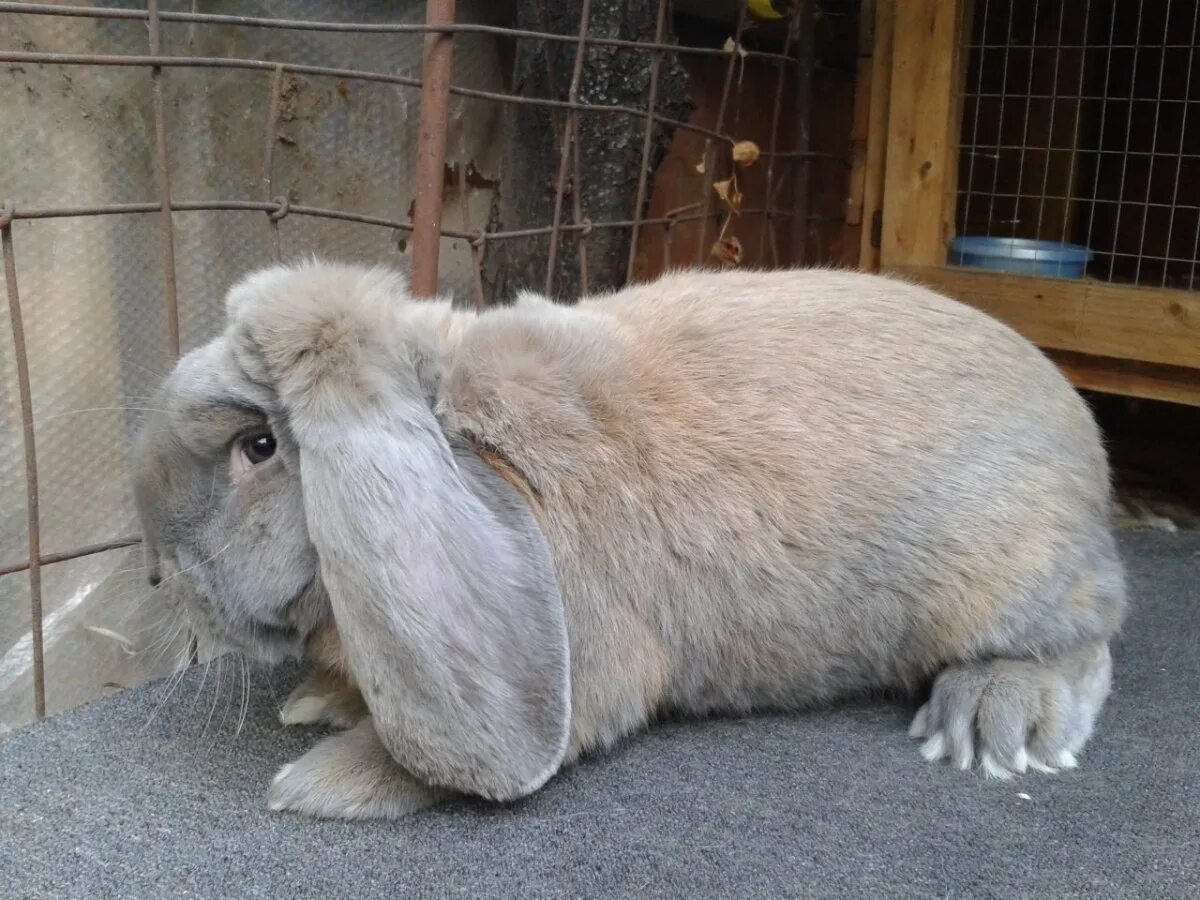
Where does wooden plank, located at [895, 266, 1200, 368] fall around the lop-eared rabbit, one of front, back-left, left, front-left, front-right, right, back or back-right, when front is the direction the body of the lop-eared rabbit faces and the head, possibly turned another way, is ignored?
back-right

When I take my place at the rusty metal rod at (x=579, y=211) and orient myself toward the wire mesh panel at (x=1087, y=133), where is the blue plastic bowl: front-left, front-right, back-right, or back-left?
front-left

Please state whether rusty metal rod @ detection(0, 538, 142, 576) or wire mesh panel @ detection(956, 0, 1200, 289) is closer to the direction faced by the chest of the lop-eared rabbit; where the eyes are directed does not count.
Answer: the rusty metal rod

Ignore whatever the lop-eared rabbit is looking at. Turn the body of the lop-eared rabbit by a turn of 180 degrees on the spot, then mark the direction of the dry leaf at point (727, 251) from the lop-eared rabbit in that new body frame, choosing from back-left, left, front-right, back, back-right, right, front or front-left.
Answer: left

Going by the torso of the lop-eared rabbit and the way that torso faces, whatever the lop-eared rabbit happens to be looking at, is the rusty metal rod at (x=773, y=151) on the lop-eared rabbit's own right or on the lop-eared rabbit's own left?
on the lop-eared rabbit's own right

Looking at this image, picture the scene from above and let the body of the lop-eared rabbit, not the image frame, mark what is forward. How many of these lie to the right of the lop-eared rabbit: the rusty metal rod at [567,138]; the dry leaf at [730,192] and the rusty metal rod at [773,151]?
3

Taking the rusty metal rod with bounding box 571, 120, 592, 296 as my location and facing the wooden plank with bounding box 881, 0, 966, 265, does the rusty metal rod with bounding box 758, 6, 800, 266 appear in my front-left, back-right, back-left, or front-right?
front-left

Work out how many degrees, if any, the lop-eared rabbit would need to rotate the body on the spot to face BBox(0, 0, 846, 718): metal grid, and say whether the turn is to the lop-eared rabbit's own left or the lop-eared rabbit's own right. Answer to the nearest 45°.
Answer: approximately 45° to the lop-eared rabbit's own right

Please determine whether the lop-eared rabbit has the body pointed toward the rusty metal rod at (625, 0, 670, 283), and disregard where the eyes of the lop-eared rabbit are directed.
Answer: no

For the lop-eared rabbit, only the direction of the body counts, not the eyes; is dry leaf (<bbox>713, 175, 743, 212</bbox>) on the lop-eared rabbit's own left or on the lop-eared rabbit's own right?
on the lop-eared rabbit's own right

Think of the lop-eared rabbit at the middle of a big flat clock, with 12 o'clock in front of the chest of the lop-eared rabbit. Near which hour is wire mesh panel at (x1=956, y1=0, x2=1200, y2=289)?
The wire mesh panel is roughly at 4 o'clock from the lop-eared rabbit.

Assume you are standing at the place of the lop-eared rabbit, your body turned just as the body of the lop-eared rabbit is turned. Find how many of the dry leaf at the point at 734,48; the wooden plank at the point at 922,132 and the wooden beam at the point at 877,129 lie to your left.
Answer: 0

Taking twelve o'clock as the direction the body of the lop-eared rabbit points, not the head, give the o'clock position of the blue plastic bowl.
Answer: The blue plastic bowl is roughly at 4 o'clock from the lop-eared rabbit.

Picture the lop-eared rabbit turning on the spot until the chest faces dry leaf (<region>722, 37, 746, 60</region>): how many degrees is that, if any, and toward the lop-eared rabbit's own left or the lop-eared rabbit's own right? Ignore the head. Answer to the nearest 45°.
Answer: approximately 90° to the lop-eared rabbit's own right

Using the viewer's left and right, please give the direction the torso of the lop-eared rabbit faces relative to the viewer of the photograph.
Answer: facing to the left of the viewer

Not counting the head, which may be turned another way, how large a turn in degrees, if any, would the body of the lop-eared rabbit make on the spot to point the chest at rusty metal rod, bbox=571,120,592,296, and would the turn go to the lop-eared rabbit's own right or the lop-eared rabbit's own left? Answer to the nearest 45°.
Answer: approximately 90° to the lop-eared rabbit's own right

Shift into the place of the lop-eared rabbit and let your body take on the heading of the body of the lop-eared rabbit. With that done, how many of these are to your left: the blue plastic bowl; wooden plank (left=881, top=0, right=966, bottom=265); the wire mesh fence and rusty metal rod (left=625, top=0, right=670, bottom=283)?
0

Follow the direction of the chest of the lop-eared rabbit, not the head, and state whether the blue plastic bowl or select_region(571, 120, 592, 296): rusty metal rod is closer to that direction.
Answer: the rusty metal rod
